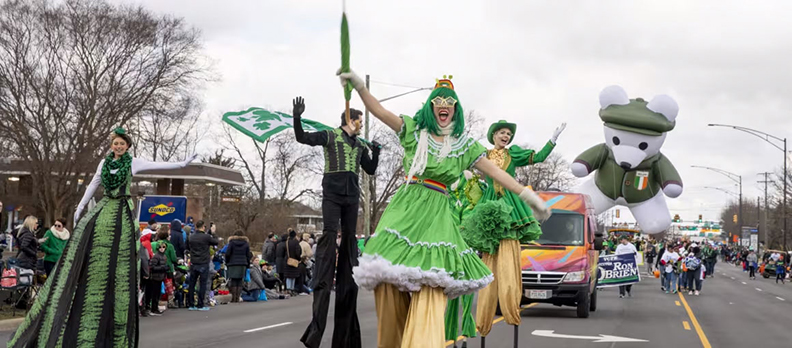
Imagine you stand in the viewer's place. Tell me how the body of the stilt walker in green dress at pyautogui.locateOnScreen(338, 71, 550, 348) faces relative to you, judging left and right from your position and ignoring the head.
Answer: facing the viewer

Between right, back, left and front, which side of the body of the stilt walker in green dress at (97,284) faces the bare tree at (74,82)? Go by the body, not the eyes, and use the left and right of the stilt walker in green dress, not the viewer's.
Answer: back

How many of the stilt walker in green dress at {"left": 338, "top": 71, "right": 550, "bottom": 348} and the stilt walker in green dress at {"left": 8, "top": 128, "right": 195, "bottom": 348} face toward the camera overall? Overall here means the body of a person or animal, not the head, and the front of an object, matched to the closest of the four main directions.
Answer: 2

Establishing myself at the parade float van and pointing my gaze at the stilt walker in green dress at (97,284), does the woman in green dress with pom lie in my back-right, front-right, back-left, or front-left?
front-left

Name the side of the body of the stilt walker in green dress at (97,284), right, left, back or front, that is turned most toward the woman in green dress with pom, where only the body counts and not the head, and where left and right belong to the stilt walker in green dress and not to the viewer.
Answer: left

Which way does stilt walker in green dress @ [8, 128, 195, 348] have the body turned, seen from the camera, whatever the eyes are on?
toward the camera

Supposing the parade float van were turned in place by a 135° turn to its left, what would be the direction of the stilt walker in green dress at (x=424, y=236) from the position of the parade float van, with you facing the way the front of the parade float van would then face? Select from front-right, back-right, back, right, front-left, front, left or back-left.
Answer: back-right

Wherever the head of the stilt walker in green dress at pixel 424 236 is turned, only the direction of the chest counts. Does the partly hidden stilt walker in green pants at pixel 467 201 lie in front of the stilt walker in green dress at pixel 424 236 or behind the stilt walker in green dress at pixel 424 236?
behind

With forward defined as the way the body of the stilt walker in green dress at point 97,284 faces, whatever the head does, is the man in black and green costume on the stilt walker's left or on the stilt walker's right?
on the stilt walker's left

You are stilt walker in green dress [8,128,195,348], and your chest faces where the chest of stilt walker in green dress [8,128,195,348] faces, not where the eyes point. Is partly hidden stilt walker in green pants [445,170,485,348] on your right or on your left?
on your left

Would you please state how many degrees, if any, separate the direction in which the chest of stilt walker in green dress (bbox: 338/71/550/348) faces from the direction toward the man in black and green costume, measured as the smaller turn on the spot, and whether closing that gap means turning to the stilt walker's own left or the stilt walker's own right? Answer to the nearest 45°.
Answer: approximately 135° to the stilt walker's own right

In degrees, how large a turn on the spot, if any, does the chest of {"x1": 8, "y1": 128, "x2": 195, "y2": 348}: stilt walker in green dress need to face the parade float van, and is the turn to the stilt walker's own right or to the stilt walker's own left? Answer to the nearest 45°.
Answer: approximately 135° to the stilt walker's own left
